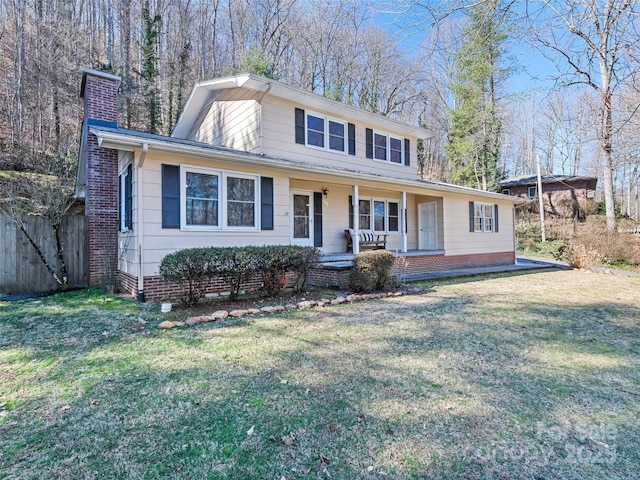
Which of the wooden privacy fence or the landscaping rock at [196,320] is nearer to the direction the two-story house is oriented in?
the landscaping rock

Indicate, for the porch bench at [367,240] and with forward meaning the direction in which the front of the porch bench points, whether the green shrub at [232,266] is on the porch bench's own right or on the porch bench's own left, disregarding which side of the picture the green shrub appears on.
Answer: on the porch bench's own right

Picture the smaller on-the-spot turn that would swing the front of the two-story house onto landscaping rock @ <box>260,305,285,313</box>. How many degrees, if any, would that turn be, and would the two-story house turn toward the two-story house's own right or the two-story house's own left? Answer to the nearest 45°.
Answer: approximately 45° to the two-story house's own right

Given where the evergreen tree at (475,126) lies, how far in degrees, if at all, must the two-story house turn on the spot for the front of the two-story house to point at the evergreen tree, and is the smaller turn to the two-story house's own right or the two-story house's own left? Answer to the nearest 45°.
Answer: approximately 90° to the two-story house's own left

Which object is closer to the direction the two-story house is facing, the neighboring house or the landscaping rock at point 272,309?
the landscaping rock

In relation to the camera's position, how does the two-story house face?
facing the viewer and to the right of the viewer

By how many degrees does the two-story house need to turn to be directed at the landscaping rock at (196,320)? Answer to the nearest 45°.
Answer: approximately 45° to its right

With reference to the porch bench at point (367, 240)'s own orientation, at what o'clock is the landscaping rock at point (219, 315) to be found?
The landscaping rock is roughly at 2 o'clock from the porch bench.

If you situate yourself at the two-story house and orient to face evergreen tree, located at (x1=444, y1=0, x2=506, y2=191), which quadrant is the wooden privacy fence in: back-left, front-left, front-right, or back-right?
back-left

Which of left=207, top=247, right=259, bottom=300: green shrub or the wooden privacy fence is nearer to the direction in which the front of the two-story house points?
the green shrub

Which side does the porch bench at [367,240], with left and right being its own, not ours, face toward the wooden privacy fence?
right
